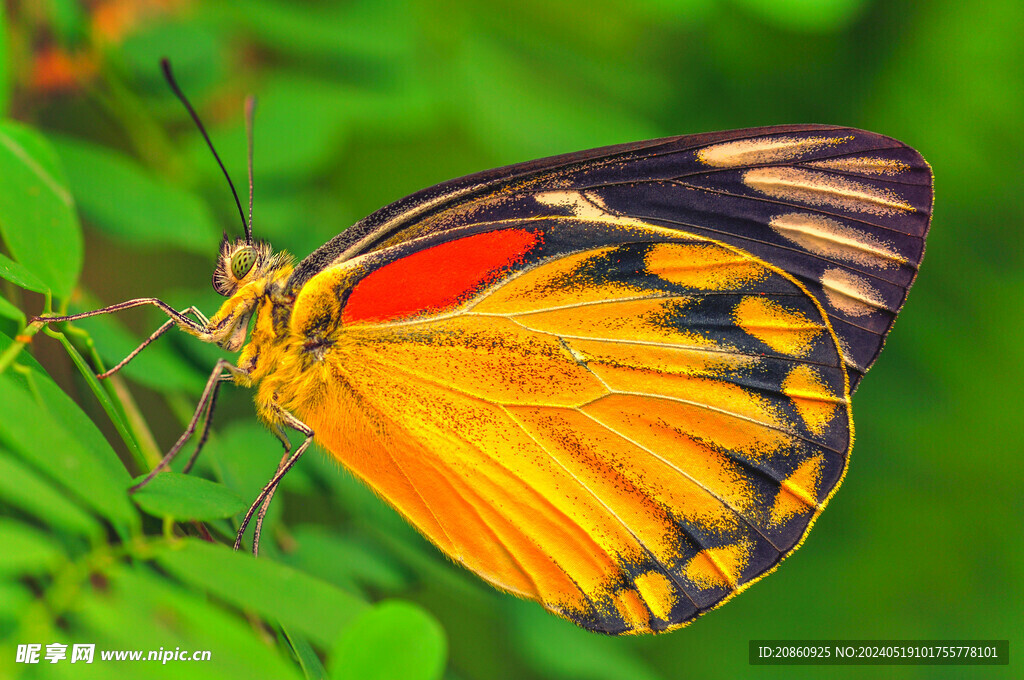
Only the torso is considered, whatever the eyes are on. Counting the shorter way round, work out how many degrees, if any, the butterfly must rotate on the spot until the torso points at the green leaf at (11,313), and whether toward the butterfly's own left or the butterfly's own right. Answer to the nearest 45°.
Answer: approximately 45° to the butterfly's own left

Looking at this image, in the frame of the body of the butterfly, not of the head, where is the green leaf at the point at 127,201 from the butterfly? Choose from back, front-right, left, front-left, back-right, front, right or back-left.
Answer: front

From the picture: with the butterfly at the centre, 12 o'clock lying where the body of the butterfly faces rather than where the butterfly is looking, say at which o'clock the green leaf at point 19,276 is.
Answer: The green leaf is roughly at 11 o'clock from the butterfly.

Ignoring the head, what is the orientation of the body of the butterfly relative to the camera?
to the viewer's left

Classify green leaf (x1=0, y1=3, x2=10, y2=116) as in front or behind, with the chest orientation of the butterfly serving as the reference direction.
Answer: in front
